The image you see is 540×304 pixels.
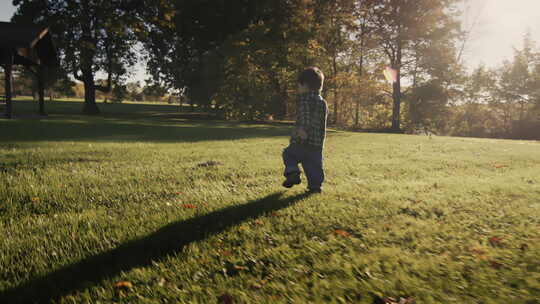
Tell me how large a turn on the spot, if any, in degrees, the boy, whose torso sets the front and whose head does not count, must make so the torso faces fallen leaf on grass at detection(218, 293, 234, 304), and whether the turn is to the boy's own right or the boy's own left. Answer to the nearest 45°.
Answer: approximately 135° to the boy's own left

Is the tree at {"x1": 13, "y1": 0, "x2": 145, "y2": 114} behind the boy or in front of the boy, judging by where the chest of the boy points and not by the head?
in front

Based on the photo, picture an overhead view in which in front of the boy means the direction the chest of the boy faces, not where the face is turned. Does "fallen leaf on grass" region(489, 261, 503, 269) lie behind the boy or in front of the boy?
behind

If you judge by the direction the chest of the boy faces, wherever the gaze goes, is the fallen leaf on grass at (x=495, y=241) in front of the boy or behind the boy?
behind

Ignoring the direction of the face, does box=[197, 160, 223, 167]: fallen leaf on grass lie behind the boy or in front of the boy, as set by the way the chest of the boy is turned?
in front

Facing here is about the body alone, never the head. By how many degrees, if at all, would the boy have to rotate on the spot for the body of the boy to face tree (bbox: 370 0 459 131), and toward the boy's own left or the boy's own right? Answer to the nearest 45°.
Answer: approximately 45° to the boy's own right

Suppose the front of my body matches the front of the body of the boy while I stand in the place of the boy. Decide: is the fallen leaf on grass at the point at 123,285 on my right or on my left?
on my left

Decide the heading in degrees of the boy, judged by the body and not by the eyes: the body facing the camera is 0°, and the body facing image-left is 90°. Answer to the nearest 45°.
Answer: approximately 135°
